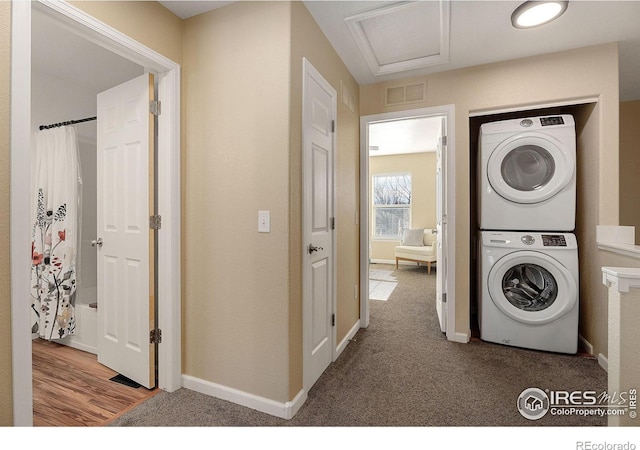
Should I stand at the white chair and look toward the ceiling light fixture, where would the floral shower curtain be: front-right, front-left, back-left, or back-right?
front-right

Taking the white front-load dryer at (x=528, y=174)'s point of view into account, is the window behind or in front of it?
behind

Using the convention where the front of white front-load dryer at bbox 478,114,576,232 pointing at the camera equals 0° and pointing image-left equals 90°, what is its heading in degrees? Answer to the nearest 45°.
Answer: approximately 0°

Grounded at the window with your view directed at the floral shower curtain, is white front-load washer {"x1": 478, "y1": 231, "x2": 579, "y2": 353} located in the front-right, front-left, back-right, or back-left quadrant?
front-left

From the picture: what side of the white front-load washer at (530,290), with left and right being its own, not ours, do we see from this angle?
front

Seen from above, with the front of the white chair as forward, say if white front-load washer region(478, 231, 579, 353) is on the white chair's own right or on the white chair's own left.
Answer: on the white chair's own left

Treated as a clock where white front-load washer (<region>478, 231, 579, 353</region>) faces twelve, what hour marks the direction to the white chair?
The white chair is roughly at 5 o'clock from the white front-load washer.

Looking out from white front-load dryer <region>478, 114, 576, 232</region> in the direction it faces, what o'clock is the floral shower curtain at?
The floral shower curtain is roughly at 2 o'clock from the white front-load dryer.

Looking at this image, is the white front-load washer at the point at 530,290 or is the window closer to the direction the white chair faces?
the white front-load washer

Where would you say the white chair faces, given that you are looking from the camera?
facing the viewer and to the left of the viewer

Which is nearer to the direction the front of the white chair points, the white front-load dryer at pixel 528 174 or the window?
the white front-load dryer
